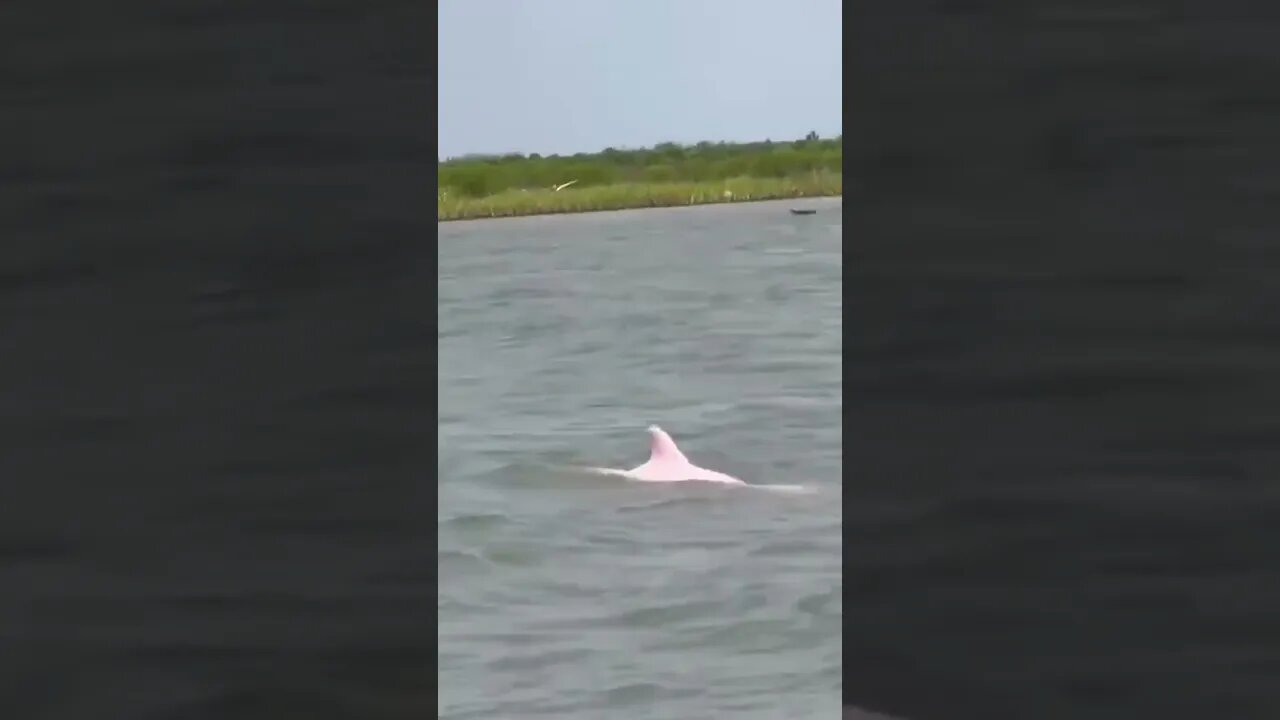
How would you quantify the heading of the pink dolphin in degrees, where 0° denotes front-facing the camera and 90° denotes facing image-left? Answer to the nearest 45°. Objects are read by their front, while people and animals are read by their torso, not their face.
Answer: approximately 270°
